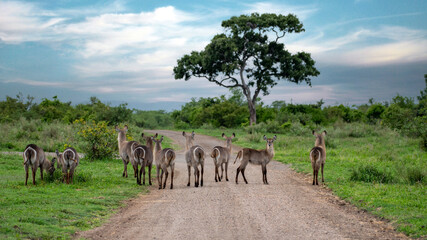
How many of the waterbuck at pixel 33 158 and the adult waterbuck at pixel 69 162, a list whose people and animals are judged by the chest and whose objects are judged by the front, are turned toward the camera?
0

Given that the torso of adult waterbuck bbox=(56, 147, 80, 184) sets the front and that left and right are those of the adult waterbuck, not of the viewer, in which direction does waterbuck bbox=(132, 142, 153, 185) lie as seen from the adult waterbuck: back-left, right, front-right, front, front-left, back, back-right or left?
right

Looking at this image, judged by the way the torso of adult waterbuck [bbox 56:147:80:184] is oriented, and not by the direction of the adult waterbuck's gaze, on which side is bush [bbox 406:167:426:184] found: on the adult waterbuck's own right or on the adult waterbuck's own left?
on the adult waterbuck's own right

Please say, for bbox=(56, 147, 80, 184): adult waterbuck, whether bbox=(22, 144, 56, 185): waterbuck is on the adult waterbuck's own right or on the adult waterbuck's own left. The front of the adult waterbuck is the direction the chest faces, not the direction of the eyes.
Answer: on the adult waterbuck's own left

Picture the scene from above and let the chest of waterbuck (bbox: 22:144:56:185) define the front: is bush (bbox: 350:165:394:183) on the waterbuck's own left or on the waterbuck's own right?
on the waterbuck's own right

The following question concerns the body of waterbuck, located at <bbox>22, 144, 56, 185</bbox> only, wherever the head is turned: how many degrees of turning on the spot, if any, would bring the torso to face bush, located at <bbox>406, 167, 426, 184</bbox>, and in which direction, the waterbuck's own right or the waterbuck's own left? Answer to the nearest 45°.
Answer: approximately 45° to the waterbuck's own right

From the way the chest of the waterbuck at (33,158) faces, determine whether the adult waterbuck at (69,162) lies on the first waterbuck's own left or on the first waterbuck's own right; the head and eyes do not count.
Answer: on the first waterbuck's own right

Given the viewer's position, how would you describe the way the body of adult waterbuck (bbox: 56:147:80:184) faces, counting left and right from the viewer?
facing away from the viewer

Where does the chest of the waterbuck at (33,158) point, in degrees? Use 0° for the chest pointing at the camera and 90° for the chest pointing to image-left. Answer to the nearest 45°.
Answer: approximately 225°

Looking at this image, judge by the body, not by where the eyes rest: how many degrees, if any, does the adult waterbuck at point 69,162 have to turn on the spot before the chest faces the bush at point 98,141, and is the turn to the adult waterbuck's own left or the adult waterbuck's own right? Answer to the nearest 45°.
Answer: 0° — it already faces it

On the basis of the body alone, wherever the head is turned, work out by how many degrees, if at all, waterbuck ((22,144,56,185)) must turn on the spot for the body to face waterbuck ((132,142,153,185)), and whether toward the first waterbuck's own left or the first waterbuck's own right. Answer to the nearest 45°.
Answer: approximately 45° to the first waterbuck's own right

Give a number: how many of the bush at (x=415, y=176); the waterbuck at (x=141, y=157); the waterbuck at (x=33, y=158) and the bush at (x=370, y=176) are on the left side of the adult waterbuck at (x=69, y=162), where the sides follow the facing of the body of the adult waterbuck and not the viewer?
1
